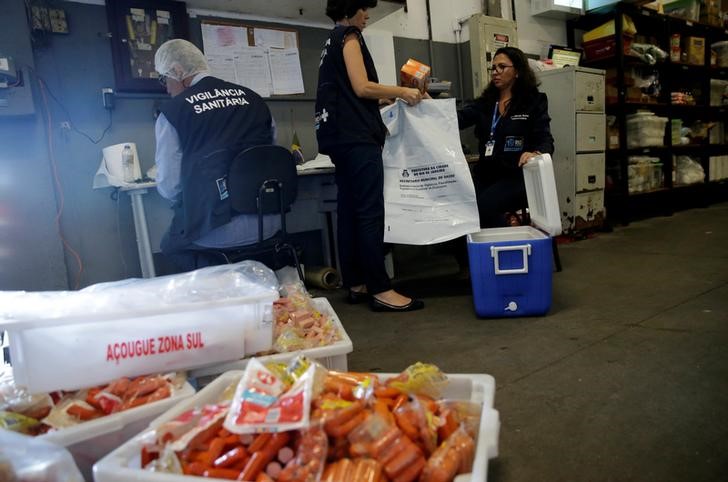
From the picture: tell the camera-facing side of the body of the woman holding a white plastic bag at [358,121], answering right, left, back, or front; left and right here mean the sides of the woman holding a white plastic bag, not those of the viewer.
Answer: right

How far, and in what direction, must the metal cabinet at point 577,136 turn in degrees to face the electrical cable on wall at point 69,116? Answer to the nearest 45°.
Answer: approximately 90° to its right

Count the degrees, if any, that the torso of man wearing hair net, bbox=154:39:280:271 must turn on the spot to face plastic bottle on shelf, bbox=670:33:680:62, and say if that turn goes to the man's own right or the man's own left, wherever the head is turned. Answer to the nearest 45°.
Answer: approximately 90° to the man's own right

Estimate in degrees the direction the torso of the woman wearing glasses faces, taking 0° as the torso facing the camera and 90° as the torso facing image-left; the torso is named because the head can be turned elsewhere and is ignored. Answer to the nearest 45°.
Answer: approximately 45°

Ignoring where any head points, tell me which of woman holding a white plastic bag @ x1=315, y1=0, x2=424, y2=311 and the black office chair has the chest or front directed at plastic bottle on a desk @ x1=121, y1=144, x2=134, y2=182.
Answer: the black office chair

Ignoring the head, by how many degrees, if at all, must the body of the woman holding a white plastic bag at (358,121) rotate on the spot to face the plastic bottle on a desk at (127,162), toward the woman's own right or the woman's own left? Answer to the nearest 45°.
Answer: approximately 180°

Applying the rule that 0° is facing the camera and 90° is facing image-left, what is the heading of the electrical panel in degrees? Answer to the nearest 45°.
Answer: approximately 0°

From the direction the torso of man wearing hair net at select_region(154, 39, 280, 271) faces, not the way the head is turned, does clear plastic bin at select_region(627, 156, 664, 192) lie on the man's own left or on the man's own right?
on the man's own right

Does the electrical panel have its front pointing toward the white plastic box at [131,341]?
yes

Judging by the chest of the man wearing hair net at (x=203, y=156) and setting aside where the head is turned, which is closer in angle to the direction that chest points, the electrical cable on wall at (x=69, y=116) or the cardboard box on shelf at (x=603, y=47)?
the electrical cable on wall

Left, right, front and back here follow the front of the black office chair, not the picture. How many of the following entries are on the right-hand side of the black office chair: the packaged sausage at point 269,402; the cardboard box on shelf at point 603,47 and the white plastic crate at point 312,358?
1
